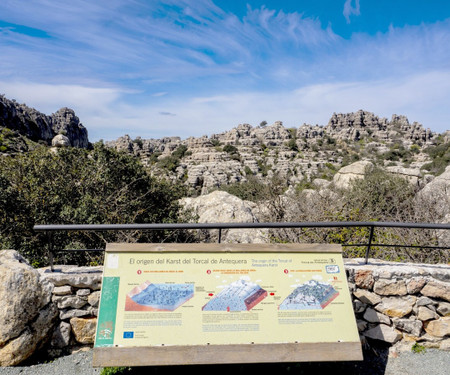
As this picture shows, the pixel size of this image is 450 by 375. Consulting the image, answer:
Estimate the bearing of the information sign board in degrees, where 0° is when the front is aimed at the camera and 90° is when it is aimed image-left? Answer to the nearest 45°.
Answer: approximately 0°

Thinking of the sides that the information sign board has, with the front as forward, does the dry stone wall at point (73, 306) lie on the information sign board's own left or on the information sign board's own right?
on the information sign board's own right

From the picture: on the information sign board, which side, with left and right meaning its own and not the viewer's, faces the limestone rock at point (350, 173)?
back

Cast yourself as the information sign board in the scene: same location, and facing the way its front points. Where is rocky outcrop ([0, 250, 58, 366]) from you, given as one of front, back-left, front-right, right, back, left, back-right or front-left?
right

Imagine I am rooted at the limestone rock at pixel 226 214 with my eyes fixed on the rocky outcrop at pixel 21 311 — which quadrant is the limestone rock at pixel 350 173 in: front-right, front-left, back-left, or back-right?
back-left

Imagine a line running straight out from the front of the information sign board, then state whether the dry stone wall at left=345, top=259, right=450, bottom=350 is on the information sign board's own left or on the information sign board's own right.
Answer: on the information sign board's own left

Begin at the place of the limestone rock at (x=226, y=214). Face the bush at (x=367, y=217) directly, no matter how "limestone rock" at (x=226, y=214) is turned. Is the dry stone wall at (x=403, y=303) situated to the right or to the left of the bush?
right

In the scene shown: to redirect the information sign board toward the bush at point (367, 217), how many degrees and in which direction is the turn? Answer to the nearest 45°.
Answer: approximately 135° to its left

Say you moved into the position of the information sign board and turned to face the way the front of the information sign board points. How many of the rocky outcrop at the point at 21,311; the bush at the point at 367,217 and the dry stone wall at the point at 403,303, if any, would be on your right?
1

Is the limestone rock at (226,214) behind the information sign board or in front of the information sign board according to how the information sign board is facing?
behind
